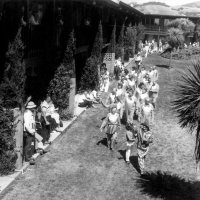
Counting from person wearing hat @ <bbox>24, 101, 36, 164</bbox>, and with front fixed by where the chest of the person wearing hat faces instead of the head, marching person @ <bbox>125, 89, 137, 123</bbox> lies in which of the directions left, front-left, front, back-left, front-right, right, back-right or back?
front-left

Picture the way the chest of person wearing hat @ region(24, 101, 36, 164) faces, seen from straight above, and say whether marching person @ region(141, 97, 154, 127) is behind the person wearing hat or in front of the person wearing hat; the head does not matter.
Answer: in front

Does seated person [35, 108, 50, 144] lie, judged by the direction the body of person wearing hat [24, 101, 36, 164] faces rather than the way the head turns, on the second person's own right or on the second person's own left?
on the second person's own left

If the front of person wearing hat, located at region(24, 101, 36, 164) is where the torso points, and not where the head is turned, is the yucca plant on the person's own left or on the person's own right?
on the person's own right

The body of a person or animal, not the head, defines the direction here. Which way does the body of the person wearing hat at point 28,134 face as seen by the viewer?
to the viewer's right

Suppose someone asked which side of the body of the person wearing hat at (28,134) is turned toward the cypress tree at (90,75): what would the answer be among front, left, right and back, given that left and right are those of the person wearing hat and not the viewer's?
left

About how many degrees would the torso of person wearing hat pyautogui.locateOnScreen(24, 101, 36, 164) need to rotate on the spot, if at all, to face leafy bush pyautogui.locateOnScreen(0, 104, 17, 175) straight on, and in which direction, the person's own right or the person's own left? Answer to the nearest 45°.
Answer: approximately 135° to the person's own right

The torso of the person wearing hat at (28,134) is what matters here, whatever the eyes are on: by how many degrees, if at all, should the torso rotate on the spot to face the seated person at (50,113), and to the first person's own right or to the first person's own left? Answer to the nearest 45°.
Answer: approximately 90° to the first person's own left
